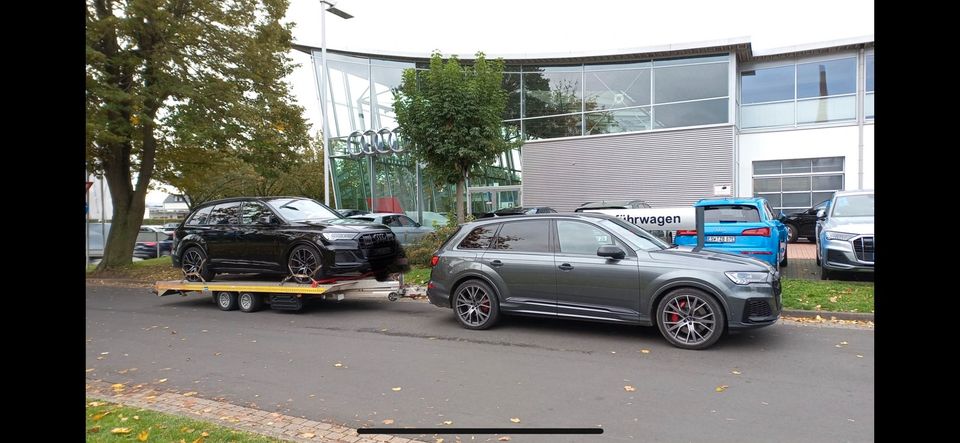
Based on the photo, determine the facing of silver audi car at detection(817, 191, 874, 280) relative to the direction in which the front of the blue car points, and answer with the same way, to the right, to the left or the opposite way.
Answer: the opposite way

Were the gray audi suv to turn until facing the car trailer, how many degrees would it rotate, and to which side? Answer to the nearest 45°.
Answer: approximately 180°

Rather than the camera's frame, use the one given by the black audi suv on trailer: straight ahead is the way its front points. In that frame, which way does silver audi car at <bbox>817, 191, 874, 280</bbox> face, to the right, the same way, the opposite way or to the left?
to the right

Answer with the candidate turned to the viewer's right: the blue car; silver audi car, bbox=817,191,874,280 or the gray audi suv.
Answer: the gray audi suv

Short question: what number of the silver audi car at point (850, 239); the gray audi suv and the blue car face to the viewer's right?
1

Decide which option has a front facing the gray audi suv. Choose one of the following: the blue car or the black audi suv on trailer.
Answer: the black audi suv on trailer

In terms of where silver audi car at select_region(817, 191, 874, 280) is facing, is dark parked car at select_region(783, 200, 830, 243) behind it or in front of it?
behind

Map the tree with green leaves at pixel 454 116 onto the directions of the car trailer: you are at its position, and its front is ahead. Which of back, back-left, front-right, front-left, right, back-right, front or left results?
front-left

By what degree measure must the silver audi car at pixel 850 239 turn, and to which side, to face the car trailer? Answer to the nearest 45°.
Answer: approximately 45° to its right

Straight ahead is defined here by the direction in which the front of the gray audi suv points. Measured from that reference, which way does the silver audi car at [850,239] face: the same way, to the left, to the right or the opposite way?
to the right

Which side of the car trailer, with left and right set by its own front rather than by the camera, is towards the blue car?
front

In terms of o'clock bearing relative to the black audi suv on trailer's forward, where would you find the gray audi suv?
The gray audi suv is roughly at 12 o'clock from the black audi suv on trailer.

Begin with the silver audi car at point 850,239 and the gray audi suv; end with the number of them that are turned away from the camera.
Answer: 0

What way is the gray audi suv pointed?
to the viewer's right

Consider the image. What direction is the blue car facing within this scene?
away from the camera

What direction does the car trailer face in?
to the viewer's right

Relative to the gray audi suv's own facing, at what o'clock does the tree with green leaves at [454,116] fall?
The tree with green leaves is roughly at 8 o'clock from the gray audi suv.

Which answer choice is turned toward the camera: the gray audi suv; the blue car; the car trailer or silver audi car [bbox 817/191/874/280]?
the silver audi car

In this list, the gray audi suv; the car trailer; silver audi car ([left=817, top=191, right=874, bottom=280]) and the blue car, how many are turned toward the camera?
1
